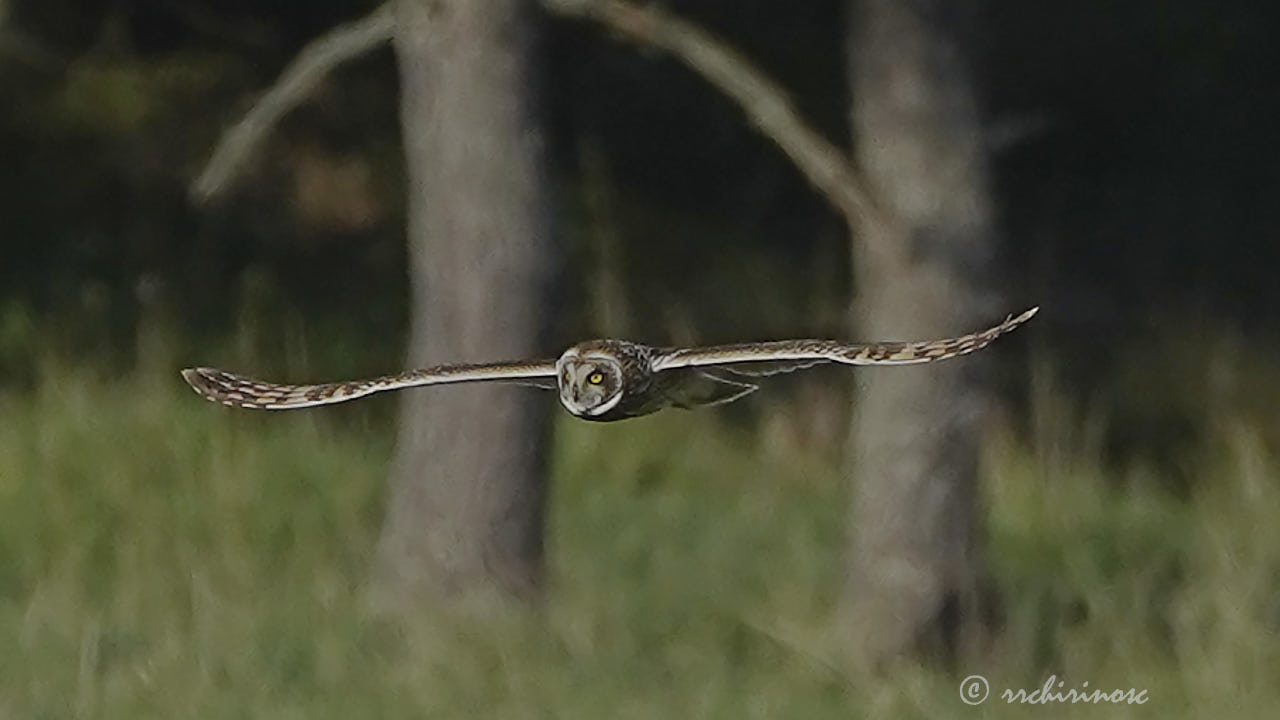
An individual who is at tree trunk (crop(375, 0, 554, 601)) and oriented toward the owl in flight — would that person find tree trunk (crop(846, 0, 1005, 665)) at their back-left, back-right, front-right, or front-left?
front-left

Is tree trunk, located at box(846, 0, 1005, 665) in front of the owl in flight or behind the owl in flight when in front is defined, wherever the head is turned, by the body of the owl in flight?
behind

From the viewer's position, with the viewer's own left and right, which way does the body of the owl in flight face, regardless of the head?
facing the viewer and to the left of the viewer

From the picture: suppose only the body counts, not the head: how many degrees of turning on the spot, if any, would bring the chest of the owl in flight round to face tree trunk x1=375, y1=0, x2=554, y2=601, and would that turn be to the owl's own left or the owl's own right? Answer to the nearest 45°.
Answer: approximately 135° to the owl's own right

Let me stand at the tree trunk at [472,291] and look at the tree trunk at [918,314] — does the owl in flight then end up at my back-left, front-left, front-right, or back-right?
front-right

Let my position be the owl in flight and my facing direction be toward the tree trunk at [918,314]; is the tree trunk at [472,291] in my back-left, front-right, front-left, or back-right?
front-left
